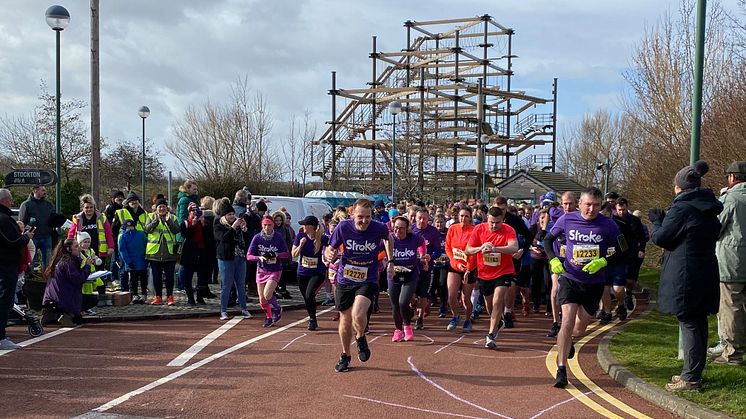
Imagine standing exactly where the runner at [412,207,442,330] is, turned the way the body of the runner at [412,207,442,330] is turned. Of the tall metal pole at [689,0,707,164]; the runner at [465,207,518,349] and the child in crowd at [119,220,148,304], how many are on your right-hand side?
1

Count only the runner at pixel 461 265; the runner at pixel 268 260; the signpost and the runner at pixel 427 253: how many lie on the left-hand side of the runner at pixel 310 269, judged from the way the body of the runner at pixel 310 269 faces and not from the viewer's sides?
2

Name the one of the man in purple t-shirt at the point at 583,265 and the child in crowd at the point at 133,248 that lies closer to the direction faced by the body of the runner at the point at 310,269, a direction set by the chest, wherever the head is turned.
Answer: the man in purple t-shirt

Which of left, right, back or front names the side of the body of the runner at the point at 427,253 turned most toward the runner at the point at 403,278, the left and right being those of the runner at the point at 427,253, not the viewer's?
front

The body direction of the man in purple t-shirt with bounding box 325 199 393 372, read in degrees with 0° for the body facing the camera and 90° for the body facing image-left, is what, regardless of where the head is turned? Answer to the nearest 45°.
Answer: approximately 0°

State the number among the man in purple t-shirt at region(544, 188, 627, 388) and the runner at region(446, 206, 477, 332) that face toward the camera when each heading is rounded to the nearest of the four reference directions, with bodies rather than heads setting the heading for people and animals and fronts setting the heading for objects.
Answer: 2

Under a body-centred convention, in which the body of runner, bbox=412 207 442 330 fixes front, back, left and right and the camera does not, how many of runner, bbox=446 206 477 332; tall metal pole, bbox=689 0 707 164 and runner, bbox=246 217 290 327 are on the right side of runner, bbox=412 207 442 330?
1

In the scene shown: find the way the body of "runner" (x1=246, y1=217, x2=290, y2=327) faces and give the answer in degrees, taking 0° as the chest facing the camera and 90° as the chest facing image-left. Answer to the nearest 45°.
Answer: approximately 0°

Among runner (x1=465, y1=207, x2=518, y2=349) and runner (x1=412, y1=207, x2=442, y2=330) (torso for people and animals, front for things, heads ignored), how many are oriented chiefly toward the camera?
2

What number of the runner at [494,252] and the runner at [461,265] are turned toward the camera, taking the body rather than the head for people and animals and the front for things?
2
